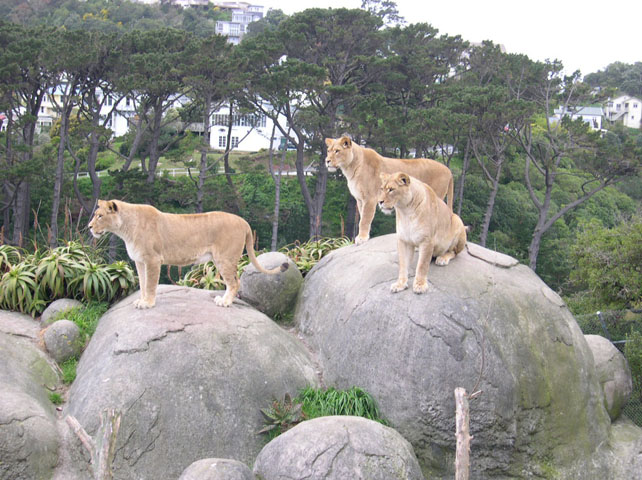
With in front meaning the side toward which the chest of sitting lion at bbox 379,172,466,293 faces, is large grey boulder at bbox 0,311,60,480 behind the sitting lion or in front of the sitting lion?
in front

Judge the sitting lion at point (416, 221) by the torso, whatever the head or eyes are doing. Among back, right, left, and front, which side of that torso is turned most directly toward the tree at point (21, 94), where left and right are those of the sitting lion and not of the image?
right

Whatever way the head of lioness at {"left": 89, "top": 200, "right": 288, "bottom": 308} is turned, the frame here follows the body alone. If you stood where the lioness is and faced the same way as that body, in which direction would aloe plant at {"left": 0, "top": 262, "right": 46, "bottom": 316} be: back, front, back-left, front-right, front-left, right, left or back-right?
front-right

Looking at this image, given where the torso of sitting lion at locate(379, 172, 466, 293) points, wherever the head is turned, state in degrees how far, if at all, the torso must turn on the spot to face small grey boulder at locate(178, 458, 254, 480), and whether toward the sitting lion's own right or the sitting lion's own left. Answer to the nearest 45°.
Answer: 0° — it already faces it

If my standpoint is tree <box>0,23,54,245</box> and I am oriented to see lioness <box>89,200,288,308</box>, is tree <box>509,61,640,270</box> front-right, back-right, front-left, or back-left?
front-left

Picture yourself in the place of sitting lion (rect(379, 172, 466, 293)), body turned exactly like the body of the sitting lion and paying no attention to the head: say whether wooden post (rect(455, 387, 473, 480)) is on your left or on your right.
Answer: on your left

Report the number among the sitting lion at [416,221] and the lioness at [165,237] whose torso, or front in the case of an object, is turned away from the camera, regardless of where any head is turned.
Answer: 0

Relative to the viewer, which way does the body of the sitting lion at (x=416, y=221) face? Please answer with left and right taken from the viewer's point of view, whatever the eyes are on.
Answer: facing the viewer and to the left of the viewer

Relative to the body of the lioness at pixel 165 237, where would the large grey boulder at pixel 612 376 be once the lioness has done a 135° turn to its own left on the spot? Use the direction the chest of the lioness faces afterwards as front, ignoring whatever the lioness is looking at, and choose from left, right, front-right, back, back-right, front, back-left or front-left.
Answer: front-left

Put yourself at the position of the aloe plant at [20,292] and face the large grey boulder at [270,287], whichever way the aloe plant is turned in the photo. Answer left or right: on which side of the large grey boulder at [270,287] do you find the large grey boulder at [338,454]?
right

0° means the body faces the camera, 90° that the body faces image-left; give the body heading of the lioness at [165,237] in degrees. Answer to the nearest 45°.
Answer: approximately 90°

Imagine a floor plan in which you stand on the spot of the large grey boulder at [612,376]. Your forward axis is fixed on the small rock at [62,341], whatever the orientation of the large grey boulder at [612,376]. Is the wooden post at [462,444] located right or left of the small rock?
left
